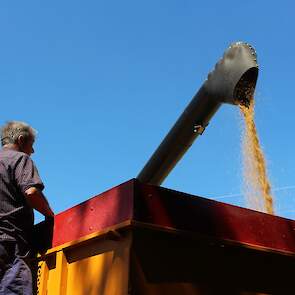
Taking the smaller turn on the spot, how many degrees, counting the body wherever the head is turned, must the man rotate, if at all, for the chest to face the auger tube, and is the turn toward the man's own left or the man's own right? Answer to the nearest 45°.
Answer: approximately 45° to the man's own right

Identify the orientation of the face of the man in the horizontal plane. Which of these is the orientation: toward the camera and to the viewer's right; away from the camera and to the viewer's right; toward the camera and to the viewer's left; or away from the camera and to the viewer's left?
away from the camera and to the viewer's right

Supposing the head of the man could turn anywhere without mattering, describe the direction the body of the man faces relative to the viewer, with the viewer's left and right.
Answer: facing away from the viewer and to the right of the viewer
